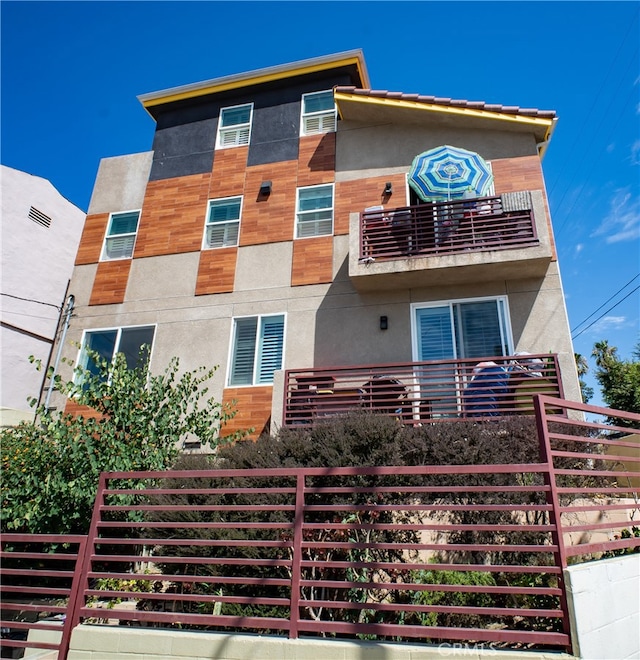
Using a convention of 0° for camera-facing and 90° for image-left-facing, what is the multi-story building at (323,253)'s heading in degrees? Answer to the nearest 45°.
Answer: approximately 0°

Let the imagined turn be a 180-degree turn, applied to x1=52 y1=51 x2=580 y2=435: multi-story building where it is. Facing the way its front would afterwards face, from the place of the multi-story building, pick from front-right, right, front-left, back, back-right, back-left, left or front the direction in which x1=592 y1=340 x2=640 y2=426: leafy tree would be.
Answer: front-right
